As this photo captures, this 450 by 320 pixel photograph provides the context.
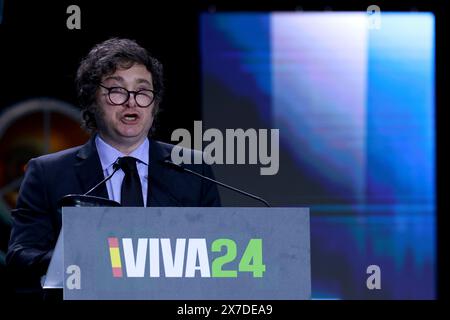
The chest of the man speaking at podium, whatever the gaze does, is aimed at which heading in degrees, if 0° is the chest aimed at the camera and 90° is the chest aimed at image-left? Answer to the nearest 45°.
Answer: approximately 315°
